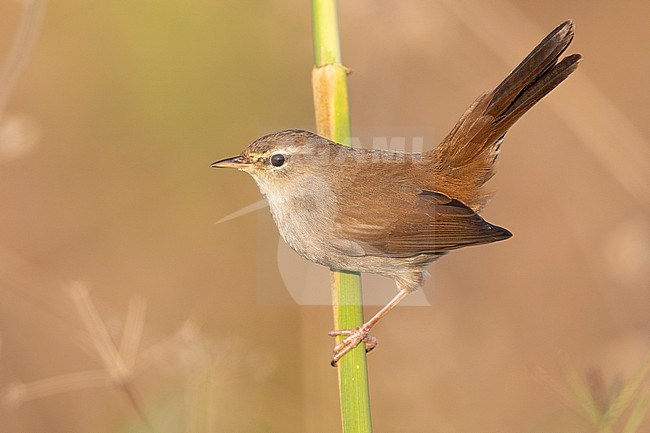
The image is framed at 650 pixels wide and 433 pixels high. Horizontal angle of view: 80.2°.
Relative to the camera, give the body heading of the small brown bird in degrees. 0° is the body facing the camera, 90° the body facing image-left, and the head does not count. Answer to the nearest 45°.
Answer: approximately 90°
